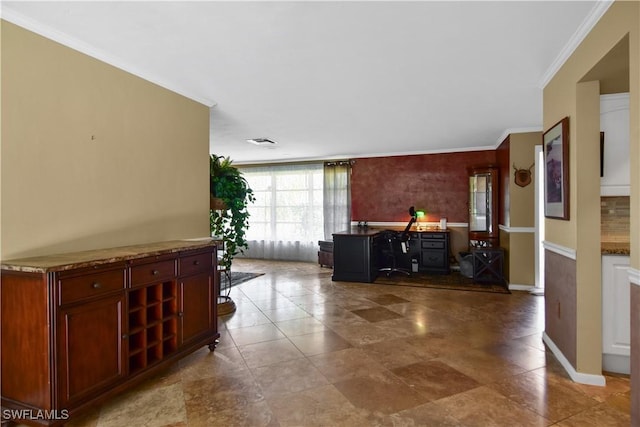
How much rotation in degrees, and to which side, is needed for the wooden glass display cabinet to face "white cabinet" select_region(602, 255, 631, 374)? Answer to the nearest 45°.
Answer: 0° — it already faces it

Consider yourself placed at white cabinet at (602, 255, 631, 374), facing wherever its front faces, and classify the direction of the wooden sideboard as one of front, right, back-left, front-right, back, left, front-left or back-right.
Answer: front-right

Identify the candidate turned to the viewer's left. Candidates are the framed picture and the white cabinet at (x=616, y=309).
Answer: the framed picture

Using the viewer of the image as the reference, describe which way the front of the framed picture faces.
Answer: facing to the left of the viewer

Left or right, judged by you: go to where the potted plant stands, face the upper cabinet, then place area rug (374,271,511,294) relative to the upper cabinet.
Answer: left

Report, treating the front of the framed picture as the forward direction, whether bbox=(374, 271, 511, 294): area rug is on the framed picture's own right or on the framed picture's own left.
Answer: on the framed picture's own right

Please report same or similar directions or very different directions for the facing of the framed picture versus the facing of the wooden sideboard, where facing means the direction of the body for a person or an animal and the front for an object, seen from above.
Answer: very different directions

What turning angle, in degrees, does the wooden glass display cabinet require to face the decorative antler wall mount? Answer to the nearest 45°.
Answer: approximately 45° to its left

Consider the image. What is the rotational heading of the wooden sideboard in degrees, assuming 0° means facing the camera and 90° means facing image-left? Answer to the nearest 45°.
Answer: approximately 315°
